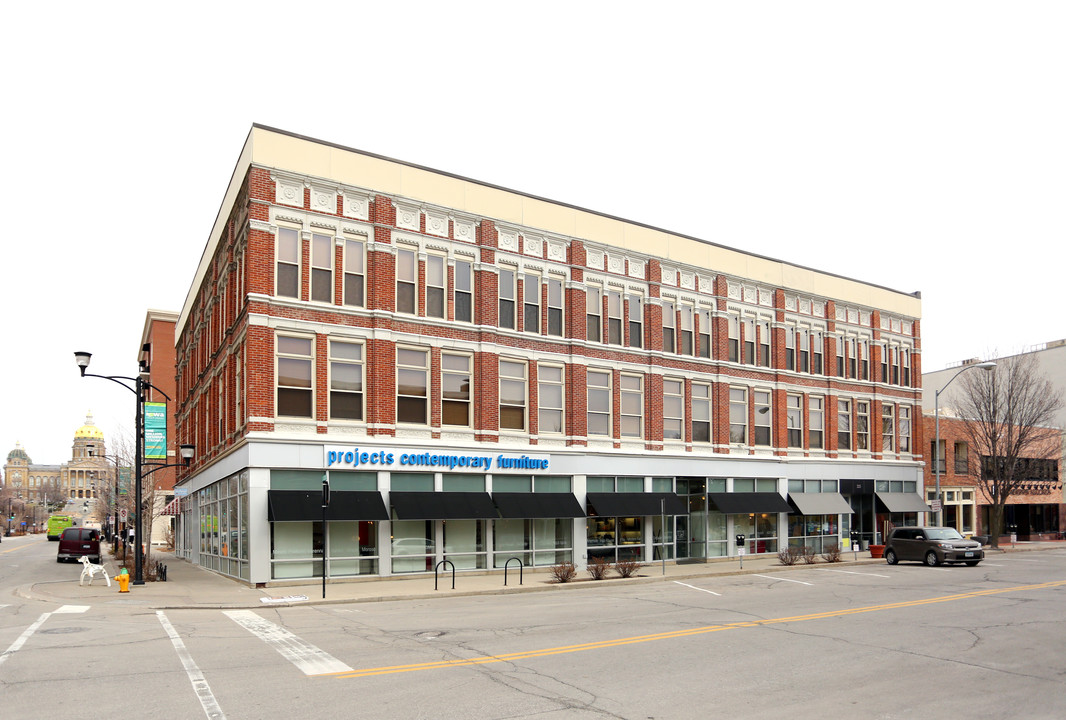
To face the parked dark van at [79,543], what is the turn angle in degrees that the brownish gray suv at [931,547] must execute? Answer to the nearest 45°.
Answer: approximately 135° to its right

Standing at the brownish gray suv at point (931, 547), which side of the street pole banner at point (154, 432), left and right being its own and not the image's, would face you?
left

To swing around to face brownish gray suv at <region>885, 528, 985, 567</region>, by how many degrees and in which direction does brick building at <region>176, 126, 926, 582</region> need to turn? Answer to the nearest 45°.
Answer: approximately 45° to its left

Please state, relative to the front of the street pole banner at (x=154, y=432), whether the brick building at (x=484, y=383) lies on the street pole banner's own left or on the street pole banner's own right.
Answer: on the street pole banner's own left
